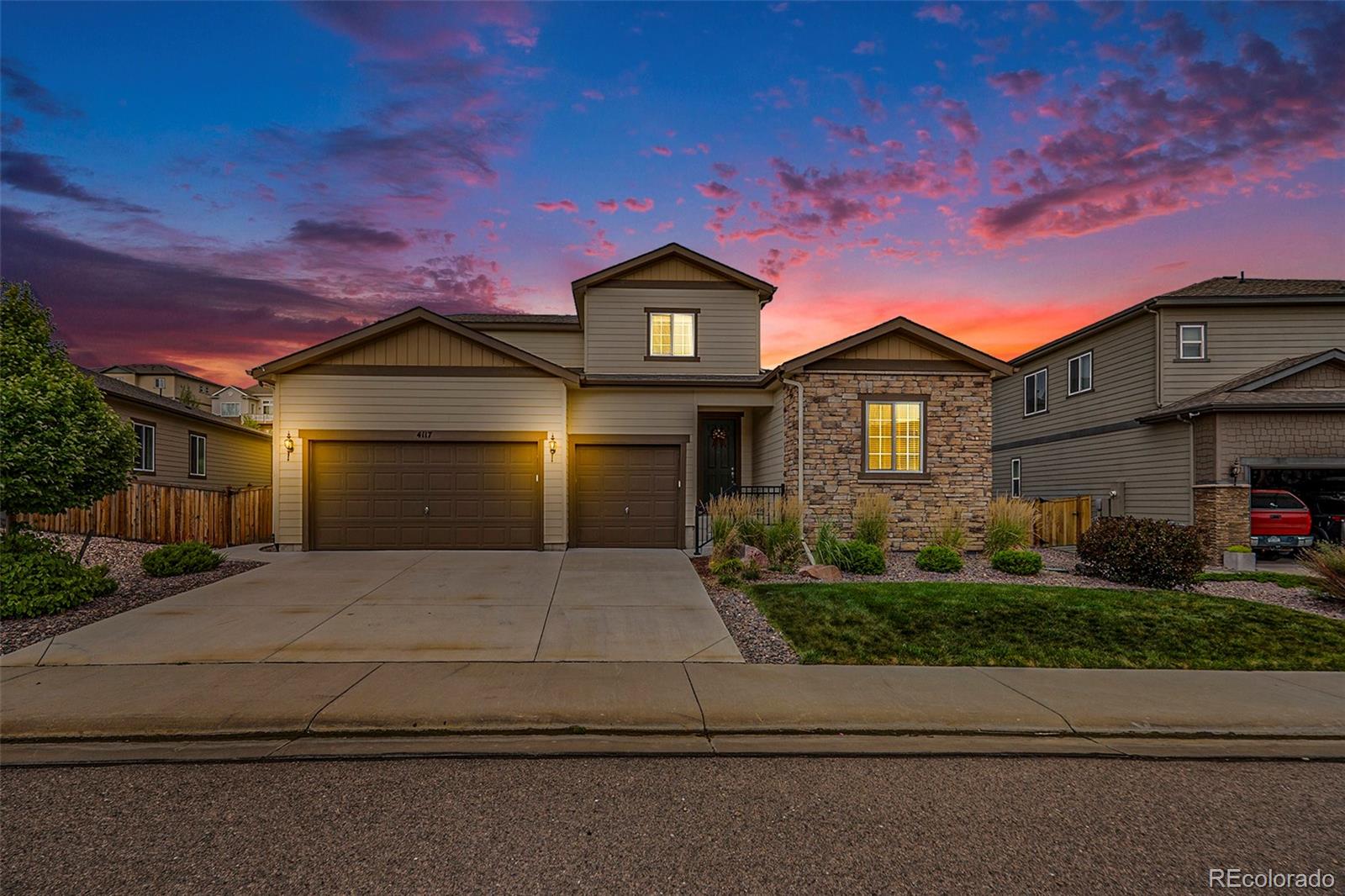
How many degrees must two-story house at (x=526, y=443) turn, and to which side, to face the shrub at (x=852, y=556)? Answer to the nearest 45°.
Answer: approximately 45° to its left

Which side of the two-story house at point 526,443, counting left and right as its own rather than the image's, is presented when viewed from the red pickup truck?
left

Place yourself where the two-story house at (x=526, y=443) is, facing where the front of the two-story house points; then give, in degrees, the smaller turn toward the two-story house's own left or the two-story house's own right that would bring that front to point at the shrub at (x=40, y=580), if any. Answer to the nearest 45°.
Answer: approximately 45° to the two-story house's own right

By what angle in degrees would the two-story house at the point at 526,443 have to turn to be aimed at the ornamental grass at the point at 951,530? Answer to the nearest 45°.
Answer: approximately 90° to its left

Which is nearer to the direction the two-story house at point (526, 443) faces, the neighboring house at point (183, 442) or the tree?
the tree

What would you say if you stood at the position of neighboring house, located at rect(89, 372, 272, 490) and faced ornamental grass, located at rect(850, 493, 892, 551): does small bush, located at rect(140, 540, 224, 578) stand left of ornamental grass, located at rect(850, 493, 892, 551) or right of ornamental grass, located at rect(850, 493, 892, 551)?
right

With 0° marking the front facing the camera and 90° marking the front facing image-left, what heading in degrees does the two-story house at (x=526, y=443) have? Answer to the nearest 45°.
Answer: approximately 0°

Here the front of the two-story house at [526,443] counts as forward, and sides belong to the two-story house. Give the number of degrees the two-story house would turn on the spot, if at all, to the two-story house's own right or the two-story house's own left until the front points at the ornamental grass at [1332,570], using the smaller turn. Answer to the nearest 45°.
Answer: approximately 45° to the two-story house's own left

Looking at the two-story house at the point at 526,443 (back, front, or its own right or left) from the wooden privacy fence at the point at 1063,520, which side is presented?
left
